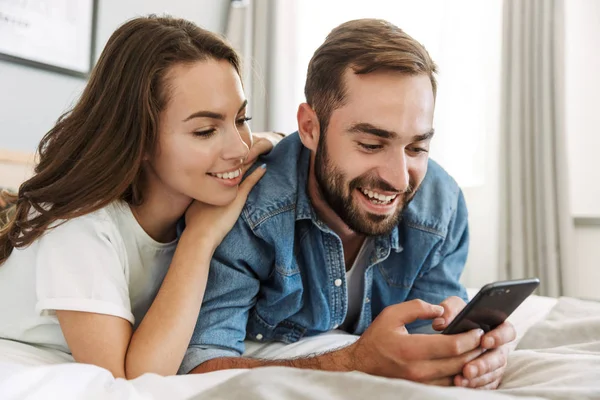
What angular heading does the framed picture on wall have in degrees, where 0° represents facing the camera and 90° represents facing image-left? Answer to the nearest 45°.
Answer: approximately 315°

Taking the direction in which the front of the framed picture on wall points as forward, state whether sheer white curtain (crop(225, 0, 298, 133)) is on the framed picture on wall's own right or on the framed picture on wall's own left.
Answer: on the framed picture on wall's own left

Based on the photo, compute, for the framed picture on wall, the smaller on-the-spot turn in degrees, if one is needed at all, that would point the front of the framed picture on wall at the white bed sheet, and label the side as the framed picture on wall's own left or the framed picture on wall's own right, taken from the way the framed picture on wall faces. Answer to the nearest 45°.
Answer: approximately 45° to the framed picture on wall's own right

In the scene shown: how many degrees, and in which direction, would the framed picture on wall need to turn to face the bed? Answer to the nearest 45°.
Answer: approximately 45° to its right

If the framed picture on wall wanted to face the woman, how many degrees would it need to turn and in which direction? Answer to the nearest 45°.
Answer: approximately 45° to its right
